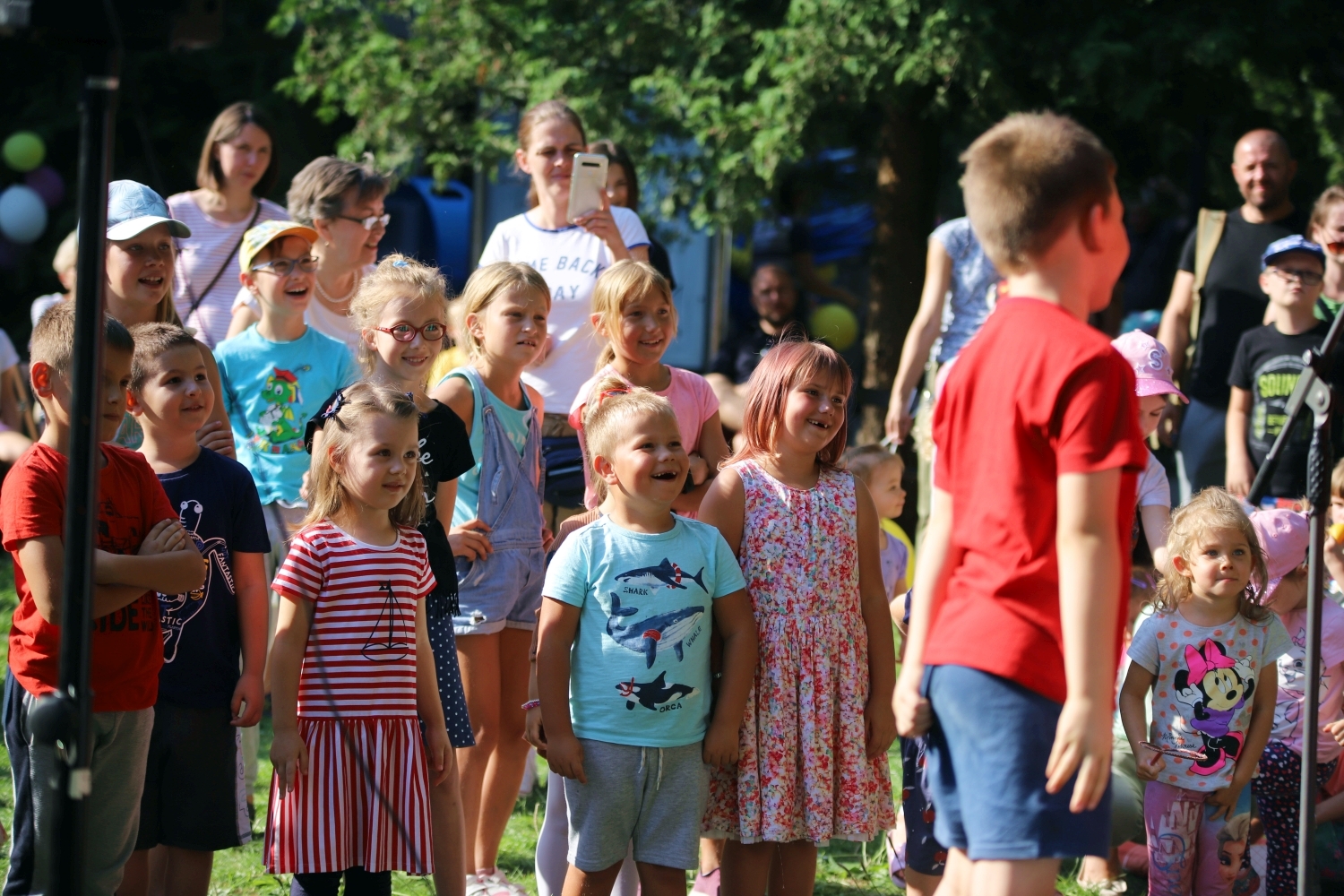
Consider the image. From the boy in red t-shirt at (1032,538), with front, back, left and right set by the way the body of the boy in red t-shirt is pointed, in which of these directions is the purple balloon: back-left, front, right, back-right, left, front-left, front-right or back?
left

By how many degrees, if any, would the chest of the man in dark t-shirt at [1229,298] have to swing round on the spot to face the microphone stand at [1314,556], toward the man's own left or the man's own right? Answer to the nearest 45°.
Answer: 0° — they already face it

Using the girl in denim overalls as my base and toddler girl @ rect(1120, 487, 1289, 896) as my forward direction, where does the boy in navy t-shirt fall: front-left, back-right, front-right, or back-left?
back-right

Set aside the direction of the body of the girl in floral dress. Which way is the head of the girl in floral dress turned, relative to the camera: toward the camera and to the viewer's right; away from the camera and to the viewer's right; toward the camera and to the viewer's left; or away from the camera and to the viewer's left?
toward the camera and to the viewer's right

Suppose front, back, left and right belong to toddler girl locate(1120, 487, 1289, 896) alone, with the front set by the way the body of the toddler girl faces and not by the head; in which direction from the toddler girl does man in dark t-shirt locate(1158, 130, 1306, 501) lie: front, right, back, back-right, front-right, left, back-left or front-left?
back

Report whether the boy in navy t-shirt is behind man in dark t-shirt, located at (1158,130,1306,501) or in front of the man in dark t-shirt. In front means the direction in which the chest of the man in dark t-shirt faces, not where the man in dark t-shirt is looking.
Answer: in front

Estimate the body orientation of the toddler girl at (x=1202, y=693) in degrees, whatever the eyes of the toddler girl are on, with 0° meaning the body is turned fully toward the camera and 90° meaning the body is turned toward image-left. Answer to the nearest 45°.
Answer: approximately 0°

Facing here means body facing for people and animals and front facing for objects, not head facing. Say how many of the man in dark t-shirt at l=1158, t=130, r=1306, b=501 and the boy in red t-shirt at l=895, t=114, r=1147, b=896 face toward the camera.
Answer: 1

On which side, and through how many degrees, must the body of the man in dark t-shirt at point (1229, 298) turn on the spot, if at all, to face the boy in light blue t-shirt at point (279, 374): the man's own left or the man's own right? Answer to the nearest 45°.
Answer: approximately 45° to the man's own right

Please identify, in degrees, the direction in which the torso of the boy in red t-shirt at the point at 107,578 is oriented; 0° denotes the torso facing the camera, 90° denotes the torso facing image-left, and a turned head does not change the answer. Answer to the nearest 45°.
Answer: approximately 315°
